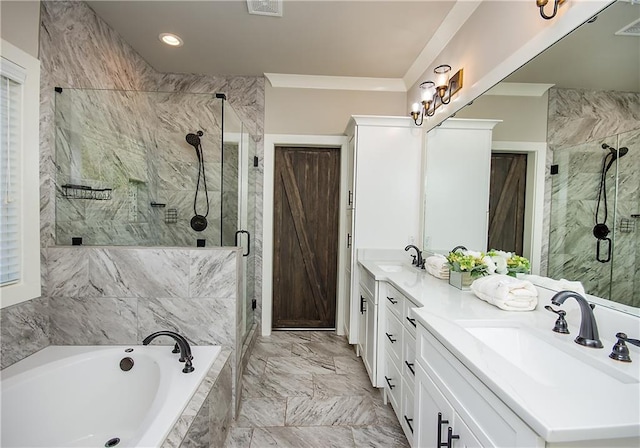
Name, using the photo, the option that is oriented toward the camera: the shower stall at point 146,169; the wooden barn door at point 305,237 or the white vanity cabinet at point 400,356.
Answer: the wooden barn door

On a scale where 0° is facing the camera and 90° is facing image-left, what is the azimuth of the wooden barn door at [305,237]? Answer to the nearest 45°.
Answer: approximately 0°

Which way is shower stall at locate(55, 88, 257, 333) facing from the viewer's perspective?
to the viewer's right

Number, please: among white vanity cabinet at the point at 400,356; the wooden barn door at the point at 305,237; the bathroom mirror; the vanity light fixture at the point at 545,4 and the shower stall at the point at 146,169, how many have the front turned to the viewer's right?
1

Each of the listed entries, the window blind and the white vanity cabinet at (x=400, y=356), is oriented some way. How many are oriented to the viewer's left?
1

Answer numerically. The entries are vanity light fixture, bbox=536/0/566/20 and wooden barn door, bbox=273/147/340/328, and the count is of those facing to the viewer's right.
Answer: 0

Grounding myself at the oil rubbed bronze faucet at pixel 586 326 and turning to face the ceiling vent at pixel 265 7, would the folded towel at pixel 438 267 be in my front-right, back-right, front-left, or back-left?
front-right

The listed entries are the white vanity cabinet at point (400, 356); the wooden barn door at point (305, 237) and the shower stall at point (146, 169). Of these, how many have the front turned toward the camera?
1

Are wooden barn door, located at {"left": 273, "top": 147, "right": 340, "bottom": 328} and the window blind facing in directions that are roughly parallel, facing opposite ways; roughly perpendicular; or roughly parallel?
roughly perpendicular

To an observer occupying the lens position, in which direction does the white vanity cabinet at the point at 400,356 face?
facing to the left of the viewer

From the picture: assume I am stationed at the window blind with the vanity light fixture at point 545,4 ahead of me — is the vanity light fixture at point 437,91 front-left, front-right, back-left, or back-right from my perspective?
front-left

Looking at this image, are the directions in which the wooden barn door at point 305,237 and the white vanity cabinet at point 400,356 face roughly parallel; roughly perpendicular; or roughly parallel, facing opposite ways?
roughly perpendicular

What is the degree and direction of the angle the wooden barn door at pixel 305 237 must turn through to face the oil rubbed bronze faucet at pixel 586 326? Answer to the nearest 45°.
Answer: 0° — it already faces it

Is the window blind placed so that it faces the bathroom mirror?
yes
